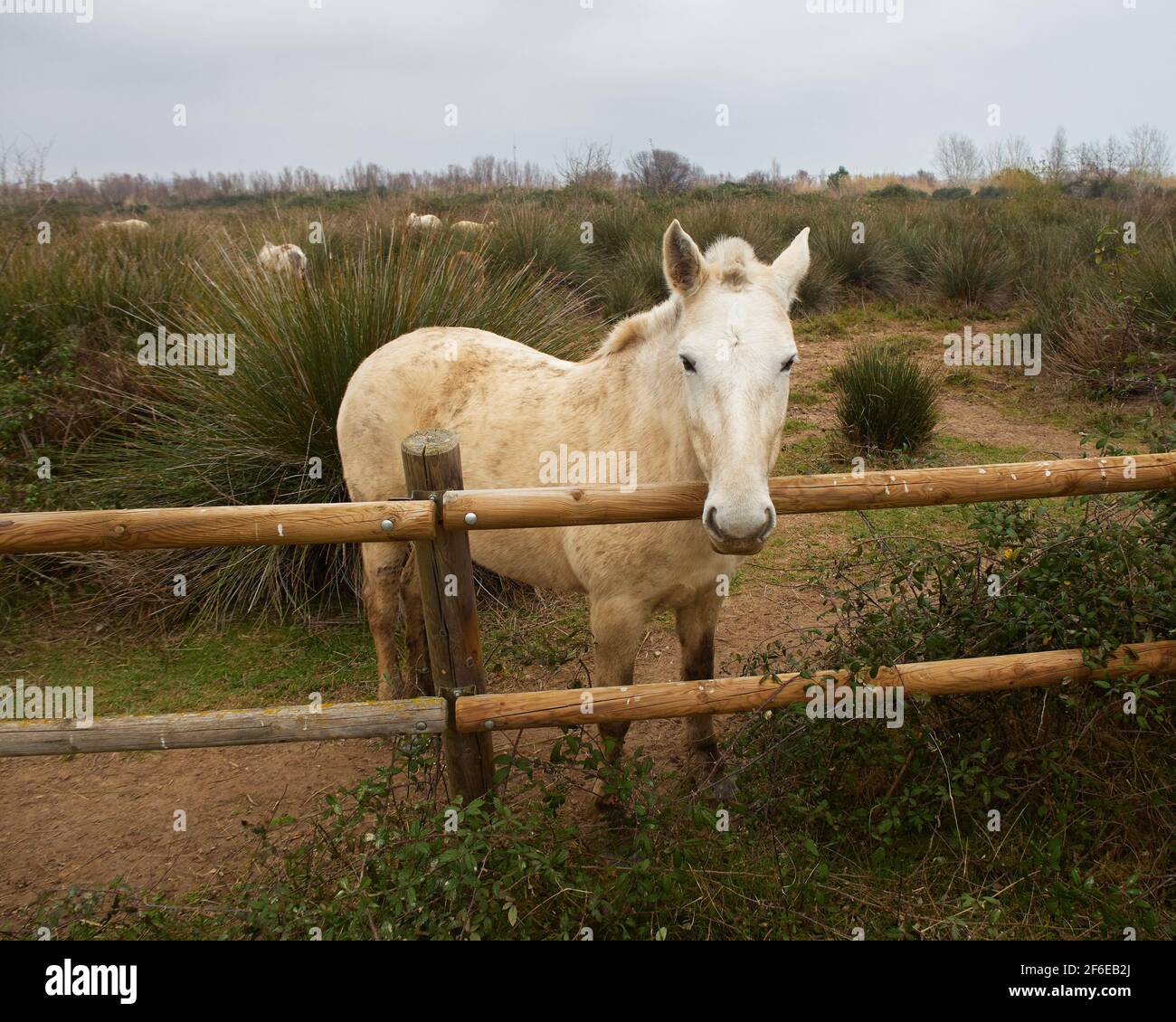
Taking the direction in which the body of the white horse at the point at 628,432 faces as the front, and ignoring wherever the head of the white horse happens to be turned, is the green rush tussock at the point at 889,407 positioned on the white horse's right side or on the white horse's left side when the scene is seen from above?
on the white horse's left side

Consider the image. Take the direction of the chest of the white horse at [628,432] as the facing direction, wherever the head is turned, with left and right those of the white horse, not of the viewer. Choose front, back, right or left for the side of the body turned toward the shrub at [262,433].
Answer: back

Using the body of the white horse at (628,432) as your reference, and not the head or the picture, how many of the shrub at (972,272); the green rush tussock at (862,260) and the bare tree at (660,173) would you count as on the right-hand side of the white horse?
0

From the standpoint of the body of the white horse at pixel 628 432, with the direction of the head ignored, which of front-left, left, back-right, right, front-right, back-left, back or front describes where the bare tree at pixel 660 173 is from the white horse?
back-left

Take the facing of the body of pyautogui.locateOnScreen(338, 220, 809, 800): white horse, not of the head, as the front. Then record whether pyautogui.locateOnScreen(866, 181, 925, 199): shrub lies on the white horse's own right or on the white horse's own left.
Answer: on the white horse's own left

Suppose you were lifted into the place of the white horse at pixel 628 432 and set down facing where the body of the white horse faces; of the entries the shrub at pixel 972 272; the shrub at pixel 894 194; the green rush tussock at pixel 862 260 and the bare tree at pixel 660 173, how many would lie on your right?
0

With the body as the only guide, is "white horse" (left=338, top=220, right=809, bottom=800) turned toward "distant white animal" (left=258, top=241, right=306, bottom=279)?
no
